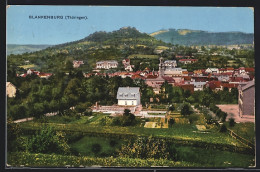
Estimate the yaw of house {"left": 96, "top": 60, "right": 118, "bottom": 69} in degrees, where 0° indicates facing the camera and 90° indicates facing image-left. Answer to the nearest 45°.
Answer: approximately 0°

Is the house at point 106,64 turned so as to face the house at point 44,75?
no

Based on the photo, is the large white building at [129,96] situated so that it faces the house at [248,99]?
no

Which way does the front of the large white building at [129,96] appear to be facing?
toward the camera

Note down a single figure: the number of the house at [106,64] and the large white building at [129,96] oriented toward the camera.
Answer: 2

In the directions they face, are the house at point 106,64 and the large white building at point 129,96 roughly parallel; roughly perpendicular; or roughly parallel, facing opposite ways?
roughly parallel

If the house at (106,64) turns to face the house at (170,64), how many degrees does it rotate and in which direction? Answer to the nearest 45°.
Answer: approximately 90° to its left

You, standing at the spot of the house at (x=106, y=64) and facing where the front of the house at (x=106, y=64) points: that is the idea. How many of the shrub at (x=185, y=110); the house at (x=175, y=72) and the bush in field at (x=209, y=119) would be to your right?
0
